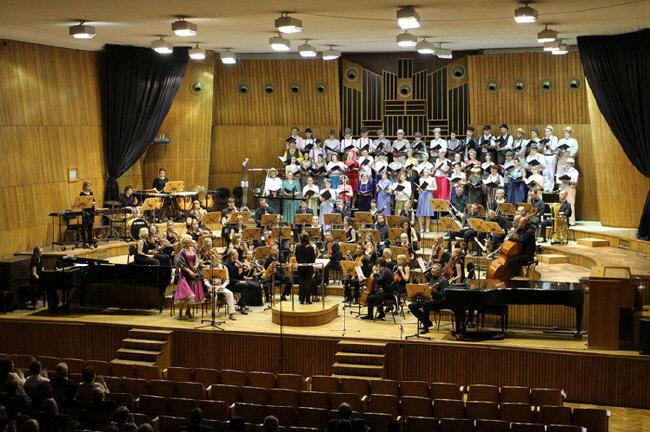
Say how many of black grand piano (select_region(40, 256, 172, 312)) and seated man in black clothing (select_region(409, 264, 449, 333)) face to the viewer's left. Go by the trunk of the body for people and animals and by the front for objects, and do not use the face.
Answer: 2

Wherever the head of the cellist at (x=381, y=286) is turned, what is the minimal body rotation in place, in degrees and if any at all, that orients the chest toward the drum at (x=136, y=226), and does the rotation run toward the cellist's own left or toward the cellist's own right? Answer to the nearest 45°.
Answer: approximately 45° to the cellist's own right

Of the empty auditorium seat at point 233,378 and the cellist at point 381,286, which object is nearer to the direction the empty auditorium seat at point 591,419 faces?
the cellist

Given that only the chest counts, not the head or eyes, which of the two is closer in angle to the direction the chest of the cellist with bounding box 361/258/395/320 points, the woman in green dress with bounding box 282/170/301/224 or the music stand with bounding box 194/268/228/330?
the music stand

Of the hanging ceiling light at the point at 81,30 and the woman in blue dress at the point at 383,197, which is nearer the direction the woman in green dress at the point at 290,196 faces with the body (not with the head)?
the hanging ceiling light

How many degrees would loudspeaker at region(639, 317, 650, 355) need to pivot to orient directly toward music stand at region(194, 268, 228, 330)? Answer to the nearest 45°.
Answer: approximately 90° to its right

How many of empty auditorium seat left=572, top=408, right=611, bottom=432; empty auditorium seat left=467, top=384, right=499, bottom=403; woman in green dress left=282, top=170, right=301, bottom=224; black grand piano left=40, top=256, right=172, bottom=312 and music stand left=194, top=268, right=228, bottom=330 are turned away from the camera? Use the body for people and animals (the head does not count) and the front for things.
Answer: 3

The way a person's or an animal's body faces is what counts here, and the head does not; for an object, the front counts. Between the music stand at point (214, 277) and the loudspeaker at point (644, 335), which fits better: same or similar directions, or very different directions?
very different directions

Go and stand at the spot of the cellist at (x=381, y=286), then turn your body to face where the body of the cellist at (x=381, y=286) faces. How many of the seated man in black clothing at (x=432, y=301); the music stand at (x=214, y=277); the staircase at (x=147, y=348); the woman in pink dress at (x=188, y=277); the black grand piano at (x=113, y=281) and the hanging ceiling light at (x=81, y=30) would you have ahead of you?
5
